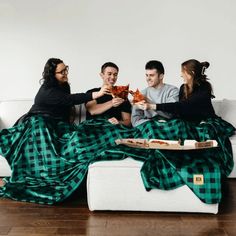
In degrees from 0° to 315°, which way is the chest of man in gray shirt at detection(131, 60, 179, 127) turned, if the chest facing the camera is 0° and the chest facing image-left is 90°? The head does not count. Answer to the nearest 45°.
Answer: approximately 45°

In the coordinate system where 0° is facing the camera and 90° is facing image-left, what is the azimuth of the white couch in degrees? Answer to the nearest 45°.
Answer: approximately 0°
